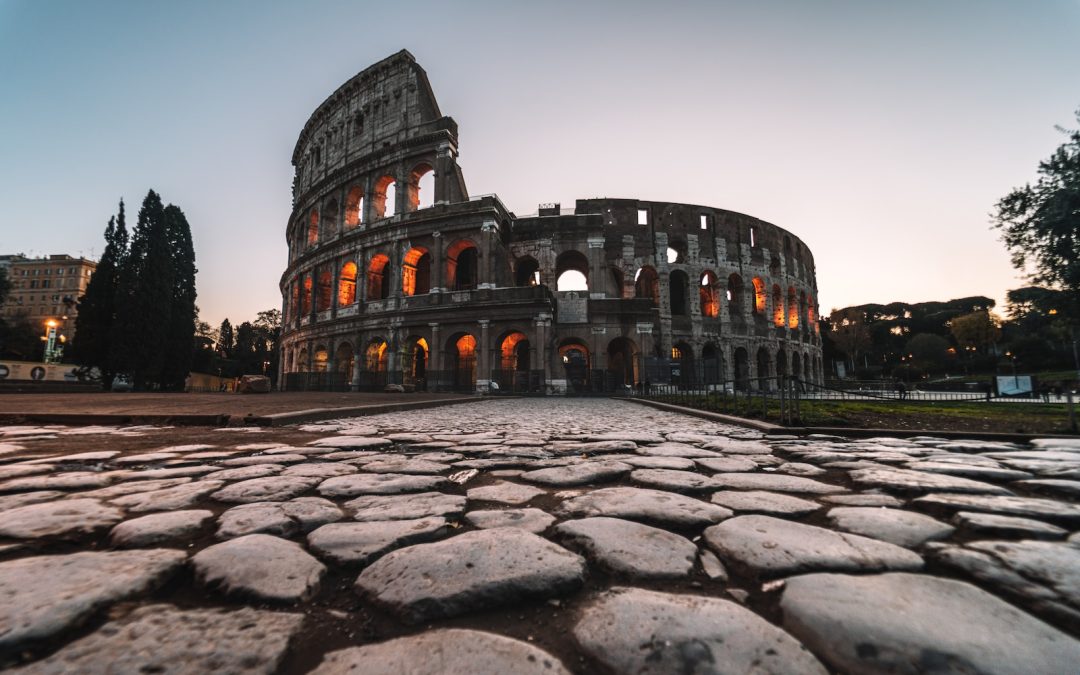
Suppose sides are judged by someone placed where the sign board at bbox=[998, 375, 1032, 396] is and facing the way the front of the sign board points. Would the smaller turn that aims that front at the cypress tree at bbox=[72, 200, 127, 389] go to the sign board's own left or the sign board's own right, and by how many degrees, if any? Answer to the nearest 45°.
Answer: approximately 45° to the sign board's own right

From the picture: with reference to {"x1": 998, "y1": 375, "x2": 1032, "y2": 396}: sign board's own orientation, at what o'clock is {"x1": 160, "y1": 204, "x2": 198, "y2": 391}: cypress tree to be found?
The cypress tree is roughly at 2 o'clock from the sign board.

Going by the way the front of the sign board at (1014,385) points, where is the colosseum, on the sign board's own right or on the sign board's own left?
on the sign board's own right

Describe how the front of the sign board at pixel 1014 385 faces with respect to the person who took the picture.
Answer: facing the viewer

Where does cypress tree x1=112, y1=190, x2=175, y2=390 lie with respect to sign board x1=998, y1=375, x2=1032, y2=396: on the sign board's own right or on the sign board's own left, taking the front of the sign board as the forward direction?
on the sign board's own right
